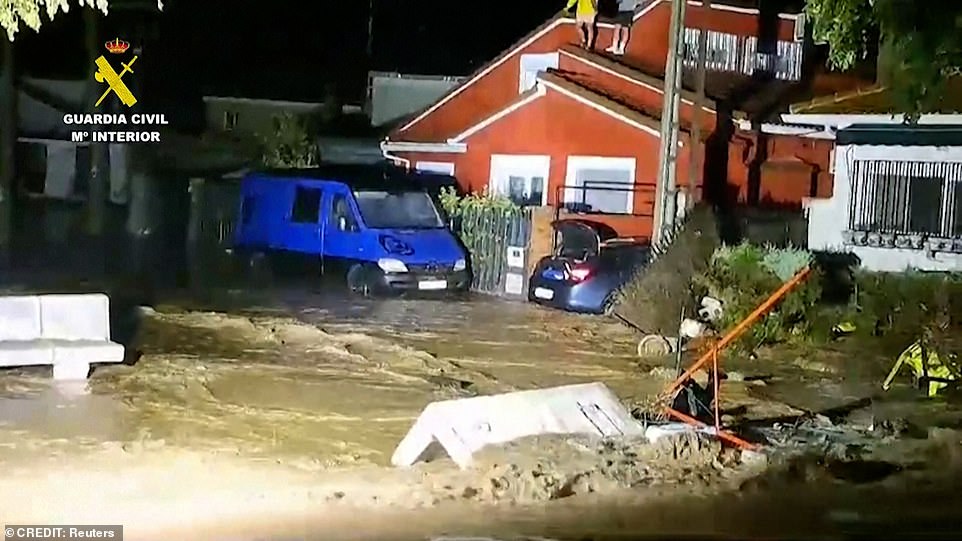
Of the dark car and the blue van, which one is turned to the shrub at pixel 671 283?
the blue van

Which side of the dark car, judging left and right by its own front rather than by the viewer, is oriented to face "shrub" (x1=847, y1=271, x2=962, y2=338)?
right

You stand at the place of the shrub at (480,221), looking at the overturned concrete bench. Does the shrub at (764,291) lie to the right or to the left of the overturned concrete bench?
left

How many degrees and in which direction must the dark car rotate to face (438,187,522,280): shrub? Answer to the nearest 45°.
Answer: approximately 90° to its left

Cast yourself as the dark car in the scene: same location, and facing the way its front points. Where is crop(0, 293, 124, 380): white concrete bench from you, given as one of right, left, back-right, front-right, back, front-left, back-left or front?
back

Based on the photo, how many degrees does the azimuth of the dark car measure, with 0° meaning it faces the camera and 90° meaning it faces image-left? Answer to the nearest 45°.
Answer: approximately 225°

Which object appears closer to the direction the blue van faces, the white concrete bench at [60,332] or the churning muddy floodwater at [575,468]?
the churning muddy floodwater

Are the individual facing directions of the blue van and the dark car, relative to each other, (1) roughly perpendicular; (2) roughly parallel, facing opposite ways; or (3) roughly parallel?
roughly perpendicular

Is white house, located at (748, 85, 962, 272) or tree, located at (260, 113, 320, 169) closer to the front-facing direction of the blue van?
the white house

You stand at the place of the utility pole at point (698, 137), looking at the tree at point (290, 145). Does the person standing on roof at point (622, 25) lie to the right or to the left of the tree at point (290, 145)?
right
